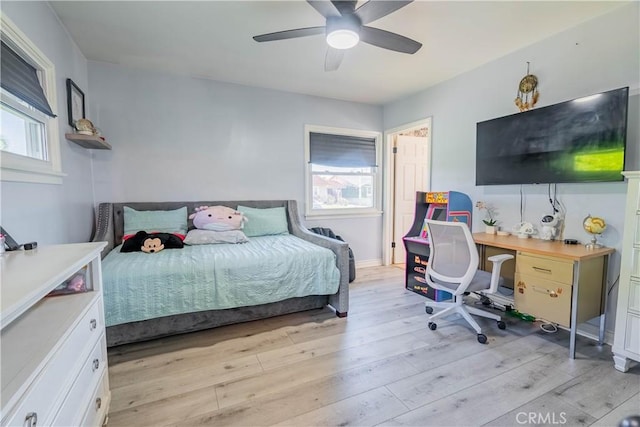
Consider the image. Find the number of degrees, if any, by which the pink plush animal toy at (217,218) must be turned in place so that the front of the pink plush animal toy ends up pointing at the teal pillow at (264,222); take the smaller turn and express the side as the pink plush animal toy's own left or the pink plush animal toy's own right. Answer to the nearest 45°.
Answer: approximately 90° to the pink plush animal toy's own left

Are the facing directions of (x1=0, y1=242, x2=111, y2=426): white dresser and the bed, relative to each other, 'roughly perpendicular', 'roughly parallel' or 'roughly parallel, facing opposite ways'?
roughly perpendicular

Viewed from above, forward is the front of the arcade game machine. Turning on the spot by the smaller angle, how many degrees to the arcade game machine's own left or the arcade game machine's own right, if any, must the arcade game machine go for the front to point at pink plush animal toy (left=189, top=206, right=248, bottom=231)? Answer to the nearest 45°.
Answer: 0° — it already faces it

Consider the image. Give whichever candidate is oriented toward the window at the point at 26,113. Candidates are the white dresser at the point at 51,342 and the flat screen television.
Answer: the flat screen television

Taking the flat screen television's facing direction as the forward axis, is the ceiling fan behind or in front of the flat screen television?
in front

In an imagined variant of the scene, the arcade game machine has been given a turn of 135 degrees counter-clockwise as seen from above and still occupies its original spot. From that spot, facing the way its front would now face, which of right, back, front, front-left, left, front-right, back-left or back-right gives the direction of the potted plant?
front

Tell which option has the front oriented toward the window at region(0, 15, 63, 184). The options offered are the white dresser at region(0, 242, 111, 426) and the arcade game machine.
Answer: the arcade game machine

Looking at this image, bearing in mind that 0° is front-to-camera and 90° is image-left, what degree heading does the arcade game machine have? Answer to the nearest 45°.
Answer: approximately 45°

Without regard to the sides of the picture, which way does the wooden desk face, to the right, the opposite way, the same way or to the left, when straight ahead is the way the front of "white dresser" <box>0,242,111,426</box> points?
the opposite way

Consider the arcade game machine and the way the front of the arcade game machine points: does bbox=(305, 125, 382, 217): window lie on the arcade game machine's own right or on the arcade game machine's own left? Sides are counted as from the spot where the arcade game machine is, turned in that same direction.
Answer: on the arcade game machine's own right

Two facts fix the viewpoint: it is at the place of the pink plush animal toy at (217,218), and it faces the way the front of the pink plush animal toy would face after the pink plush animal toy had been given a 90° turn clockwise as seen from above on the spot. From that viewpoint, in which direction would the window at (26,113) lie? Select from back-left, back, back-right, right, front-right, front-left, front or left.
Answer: front-left
